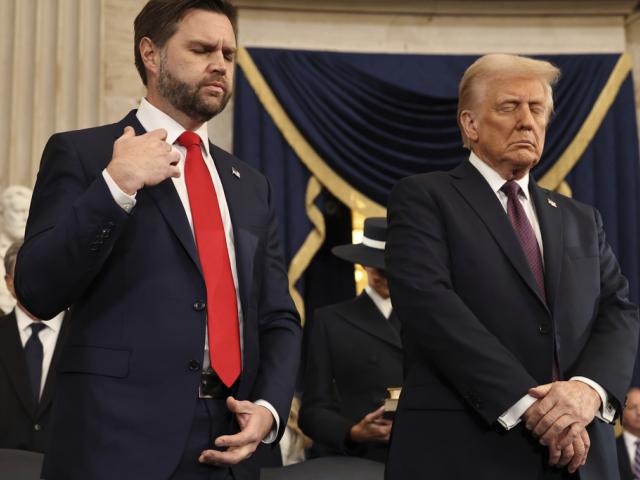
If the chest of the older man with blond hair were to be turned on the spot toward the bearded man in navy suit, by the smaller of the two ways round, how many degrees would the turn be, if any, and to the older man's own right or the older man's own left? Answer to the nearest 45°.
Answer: approximately 90° to the older man's own right

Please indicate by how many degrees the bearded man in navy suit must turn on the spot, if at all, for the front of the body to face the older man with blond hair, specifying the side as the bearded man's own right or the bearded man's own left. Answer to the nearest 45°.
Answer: approximately 45° to the bearded man's own left

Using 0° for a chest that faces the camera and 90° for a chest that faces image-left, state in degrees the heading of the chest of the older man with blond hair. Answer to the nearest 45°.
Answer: approximately 315°

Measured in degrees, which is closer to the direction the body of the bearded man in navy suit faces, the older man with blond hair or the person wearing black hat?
the older man with blond hair

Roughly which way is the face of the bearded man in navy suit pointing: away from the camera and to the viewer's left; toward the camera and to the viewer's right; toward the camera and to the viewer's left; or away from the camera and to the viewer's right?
toward the camera and to the viewer's right

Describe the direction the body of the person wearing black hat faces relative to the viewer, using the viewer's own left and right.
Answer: facing the viewer and to the right of the viewer

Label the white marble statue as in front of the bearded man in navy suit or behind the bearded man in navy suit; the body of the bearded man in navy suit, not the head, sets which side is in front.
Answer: behind

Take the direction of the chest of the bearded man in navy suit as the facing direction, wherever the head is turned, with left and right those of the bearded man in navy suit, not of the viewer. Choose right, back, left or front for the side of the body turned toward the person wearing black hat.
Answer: left

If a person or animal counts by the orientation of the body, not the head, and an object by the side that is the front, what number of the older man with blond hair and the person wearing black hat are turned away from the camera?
0

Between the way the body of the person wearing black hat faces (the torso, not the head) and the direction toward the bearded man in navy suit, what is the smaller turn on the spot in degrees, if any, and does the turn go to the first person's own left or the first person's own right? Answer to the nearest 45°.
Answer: approximately 45° to the first person's own right
